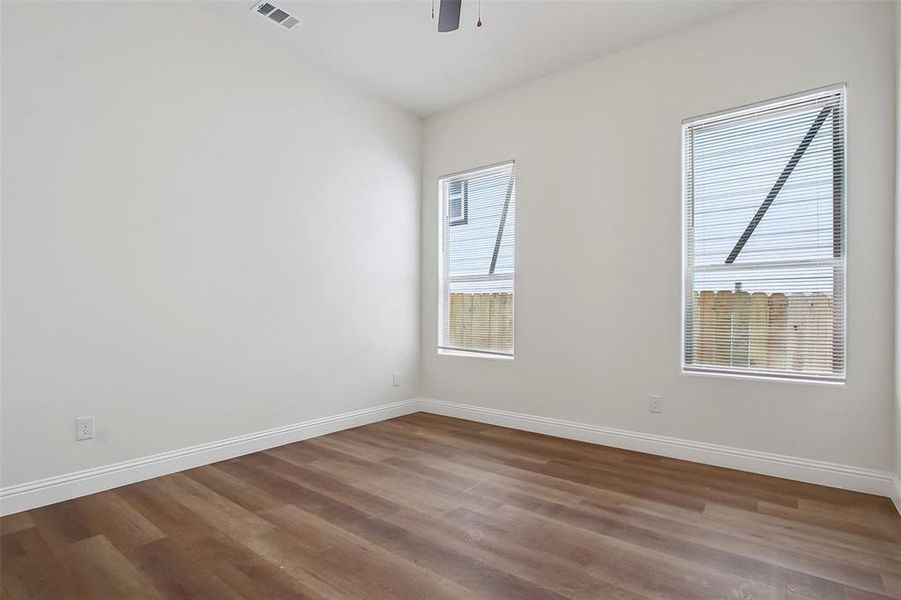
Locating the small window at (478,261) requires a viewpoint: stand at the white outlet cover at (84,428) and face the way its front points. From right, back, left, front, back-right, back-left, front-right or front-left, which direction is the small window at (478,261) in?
left

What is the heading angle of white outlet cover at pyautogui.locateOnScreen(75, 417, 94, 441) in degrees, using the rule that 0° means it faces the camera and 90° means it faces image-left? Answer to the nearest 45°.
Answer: approximately 0°

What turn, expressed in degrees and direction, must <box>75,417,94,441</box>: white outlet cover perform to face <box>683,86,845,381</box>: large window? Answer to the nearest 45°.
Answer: approximately 45° to its left

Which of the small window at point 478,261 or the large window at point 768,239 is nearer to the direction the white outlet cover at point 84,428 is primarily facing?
the large window

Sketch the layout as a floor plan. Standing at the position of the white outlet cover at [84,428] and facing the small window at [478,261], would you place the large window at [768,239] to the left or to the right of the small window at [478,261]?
right

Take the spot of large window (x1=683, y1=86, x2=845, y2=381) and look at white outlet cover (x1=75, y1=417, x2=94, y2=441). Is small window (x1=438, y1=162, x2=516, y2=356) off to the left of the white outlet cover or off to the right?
right
